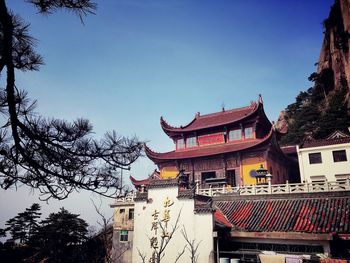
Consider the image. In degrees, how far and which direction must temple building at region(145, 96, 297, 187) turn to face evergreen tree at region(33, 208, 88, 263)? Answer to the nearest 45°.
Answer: approximately 45° to its right

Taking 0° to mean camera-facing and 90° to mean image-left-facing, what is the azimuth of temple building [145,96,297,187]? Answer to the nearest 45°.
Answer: approximately 45°

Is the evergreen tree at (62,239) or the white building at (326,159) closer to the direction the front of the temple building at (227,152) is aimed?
the evergreen tree

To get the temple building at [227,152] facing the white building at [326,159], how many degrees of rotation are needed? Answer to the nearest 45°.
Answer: approximately 135° to its left
